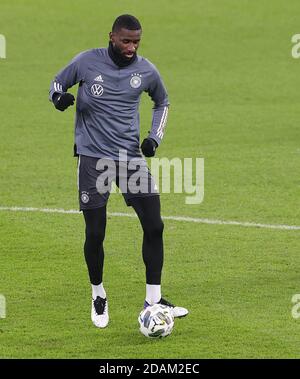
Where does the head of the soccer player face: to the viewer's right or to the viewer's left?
to the viewer's right

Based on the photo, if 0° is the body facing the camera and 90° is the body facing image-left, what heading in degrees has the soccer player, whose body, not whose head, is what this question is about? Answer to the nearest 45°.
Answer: approximately 0°
